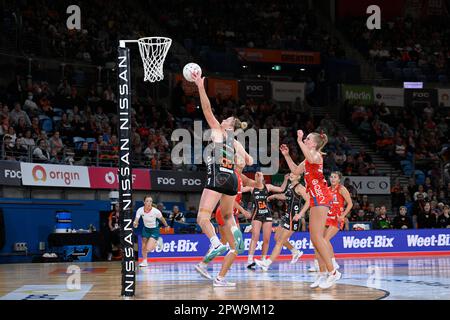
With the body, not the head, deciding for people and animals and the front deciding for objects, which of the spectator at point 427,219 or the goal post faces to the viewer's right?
the goal post

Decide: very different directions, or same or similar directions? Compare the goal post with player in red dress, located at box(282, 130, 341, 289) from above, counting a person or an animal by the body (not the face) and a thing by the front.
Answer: very different directions

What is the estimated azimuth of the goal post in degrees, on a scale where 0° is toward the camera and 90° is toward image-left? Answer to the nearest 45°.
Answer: approximately 270°

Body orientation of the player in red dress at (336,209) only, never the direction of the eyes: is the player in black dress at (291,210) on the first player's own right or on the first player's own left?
on the first player's own right

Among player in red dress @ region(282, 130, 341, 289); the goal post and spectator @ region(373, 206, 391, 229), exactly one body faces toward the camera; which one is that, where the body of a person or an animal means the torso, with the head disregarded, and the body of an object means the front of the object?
the spectator

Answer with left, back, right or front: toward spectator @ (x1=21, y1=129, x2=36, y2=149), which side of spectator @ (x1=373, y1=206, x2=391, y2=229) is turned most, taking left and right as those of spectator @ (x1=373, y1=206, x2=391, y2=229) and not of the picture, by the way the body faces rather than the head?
right

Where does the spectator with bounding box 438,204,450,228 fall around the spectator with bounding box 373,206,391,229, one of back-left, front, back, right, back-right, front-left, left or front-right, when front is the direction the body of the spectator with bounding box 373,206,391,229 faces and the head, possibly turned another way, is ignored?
left

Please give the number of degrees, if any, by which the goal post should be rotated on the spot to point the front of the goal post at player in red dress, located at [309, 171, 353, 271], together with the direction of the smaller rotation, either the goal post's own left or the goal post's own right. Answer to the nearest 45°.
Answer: approximately 45° to the goal post's own left

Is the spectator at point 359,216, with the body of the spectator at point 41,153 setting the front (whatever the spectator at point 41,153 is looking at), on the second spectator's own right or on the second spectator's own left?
on the second spectator's own left

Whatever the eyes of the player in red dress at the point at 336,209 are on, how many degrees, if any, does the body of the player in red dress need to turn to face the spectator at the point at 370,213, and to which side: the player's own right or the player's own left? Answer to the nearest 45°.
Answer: approximately 135° to the player's own right

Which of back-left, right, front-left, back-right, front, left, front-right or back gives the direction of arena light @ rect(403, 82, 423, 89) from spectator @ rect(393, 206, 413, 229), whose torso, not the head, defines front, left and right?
back

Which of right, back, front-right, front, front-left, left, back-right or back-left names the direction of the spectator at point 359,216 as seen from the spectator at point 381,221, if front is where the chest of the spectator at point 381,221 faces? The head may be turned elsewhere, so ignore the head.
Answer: back-right
